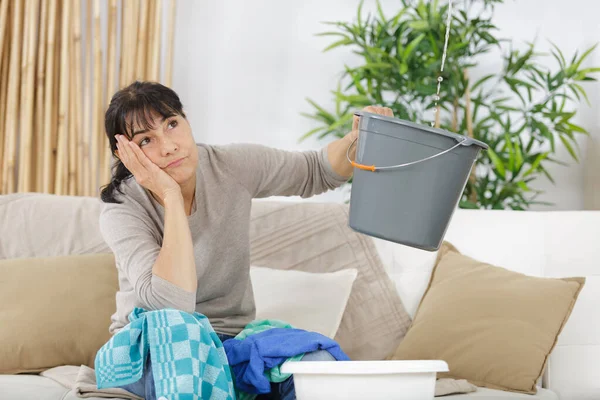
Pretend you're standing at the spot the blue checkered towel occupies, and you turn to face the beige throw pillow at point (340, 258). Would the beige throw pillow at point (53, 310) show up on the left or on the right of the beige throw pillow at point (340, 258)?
left

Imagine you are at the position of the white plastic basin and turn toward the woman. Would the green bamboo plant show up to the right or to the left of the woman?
right

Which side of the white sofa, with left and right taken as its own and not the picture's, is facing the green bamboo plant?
back

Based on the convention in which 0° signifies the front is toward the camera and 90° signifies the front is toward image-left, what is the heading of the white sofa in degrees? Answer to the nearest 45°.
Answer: approximately 0°

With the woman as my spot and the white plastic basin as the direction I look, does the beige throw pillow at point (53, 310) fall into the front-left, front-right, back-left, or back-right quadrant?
back-right

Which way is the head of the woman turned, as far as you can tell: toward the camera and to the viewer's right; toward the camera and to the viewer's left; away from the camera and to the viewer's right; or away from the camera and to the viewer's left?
toward the camera and to the viewer's right
